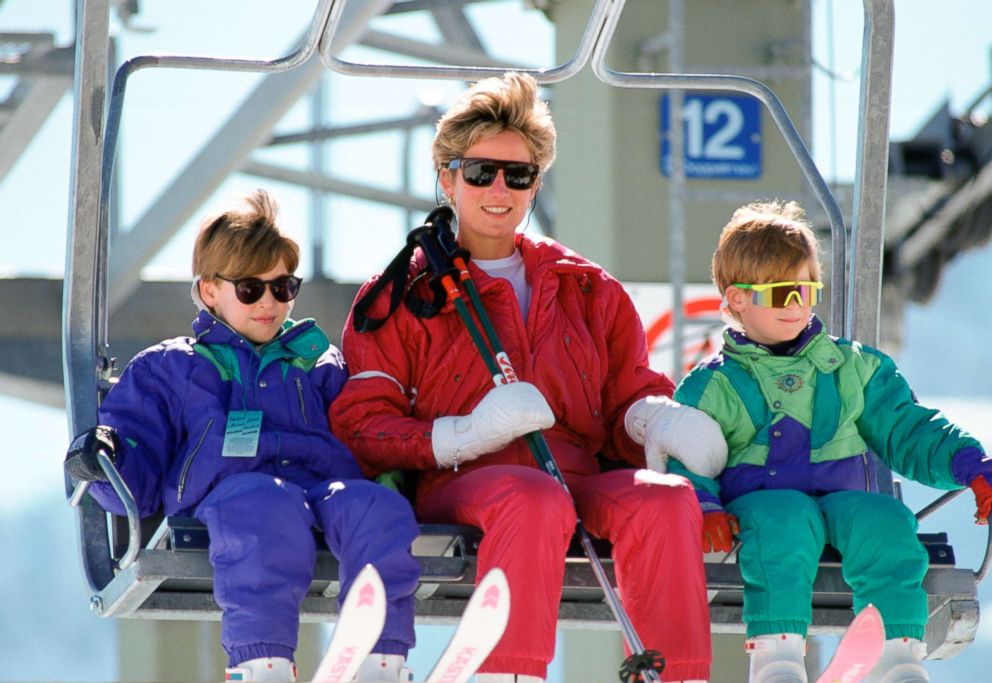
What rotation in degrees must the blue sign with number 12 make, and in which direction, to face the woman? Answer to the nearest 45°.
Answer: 0° — it already faces them

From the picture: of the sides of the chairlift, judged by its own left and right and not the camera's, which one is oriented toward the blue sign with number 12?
back

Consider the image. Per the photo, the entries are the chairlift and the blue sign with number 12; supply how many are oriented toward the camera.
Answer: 2

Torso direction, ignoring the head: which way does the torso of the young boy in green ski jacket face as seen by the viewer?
toward the camera

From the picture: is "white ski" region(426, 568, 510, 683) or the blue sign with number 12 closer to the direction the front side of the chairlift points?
the white ski

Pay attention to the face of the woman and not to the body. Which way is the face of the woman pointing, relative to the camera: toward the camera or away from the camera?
toward the camera

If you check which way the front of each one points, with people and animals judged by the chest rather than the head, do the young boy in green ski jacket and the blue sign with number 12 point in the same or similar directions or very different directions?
same or similar directions

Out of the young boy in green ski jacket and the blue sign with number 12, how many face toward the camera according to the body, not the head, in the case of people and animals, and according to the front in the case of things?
2

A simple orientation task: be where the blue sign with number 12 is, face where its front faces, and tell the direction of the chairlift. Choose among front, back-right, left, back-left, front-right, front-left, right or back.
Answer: front

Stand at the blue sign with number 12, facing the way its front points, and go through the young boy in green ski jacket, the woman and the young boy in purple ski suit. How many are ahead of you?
3

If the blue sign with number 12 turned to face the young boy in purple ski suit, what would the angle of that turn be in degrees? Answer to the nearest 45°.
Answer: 0° — it already faces them

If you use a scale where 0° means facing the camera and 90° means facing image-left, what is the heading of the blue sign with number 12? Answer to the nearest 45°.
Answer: approximately 0°

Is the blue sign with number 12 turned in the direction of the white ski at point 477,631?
yes

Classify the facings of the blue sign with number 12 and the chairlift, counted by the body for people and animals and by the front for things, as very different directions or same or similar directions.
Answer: same or similar directions

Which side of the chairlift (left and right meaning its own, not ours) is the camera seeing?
front

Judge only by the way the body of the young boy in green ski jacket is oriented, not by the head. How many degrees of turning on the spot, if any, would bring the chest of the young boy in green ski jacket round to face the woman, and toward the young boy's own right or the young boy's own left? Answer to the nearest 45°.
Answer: approximately 90° to the young boy's own right
